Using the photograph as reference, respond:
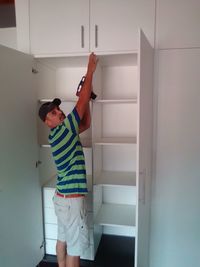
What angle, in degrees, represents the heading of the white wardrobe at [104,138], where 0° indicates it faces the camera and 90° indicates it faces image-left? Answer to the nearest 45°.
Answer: approximately 0°

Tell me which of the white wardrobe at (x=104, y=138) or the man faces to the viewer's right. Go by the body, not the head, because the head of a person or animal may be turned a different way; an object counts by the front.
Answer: the man

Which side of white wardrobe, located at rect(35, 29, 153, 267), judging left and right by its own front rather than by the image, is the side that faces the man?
front

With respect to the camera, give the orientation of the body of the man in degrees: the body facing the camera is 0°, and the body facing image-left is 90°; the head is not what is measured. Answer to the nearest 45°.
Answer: approximately 270°

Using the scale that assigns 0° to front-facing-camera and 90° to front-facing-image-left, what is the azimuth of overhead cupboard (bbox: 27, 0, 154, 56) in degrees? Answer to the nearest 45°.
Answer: approximately 0°

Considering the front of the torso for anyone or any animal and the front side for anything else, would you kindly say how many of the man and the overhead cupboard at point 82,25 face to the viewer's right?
1

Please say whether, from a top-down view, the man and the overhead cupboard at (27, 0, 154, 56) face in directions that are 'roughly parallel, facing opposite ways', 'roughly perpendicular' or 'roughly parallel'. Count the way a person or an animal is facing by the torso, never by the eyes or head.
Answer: roughly perpendicular
